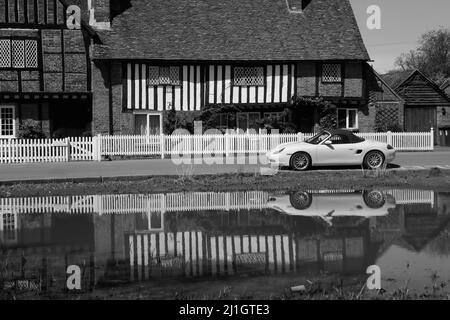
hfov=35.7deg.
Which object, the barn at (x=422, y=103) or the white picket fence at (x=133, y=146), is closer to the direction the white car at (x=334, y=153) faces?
the white picket fence

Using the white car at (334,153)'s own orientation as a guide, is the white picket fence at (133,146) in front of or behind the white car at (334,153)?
in front

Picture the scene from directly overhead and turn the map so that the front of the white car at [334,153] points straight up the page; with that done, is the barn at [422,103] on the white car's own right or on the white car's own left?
on the white car's own right

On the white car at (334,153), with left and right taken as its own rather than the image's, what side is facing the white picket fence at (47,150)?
front

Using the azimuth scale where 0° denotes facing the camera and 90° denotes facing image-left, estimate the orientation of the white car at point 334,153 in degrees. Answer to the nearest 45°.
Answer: approximately 90°
